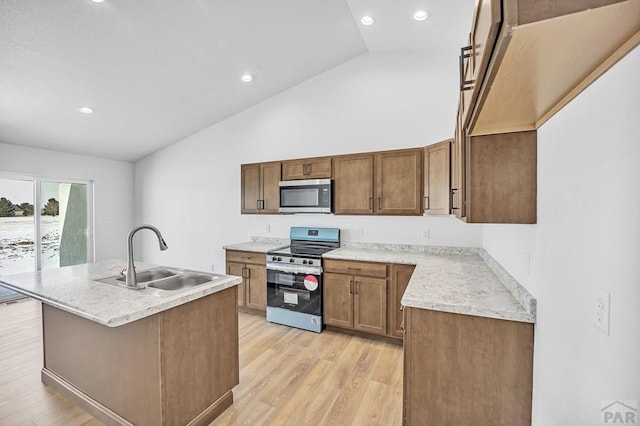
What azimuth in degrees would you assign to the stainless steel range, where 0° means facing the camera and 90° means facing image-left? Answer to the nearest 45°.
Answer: approximately 45°

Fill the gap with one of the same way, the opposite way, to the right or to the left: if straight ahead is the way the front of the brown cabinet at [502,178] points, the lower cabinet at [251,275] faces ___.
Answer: to the left

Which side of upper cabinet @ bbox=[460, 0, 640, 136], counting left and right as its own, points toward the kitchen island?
front

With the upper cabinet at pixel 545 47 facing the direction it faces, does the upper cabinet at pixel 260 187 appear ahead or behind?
ahead

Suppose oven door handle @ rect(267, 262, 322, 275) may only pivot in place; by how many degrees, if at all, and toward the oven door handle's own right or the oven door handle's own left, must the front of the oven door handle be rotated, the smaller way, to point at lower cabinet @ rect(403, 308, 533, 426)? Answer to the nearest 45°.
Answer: approximately 90° to the oven door handle's own left

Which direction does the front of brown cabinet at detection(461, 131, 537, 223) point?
to the viewer's left

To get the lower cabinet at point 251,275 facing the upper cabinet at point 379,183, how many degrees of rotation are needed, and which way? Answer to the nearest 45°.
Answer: approximately 90° to its left

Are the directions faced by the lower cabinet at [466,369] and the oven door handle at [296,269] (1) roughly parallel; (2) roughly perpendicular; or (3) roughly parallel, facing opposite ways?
roughly perpendicular

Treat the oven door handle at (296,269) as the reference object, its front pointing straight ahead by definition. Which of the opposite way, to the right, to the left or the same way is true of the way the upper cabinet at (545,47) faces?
to the right

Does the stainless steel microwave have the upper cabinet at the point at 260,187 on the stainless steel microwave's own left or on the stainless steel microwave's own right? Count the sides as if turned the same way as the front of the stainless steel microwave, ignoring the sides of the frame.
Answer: on the stainless steel microwave's own right

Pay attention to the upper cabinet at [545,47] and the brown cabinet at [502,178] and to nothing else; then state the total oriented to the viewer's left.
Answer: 2

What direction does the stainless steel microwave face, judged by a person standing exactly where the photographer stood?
facing the viewer and to the left of the viewer

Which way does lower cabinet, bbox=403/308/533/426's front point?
to the viewer's left

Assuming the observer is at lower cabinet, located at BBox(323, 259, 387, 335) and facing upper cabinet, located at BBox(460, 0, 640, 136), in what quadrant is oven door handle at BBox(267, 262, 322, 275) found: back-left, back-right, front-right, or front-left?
back-right

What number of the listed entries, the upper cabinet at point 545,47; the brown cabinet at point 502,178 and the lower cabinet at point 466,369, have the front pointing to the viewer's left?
3

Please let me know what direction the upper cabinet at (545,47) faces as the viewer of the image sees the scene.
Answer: facing to the left of the viewer
